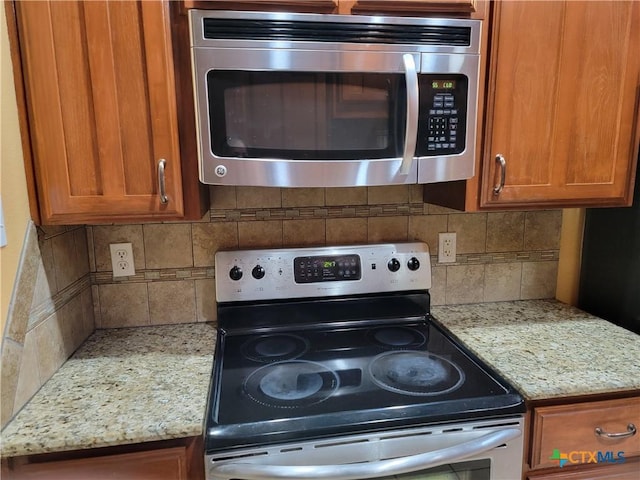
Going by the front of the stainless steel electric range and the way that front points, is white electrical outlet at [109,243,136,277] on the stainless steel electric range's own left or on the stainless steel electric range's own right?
on the stainless steel electric range's own right

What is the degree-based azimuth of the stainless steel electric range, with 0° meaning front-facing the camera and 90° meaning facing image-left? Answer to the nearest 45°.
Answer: approximately 0°

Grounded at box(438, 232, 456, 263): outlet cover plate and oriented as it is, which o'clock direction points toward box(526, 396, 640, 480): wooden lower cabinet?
The wooden lower cabinet is roughly at 11 o'clock from the outlet cover plate.
